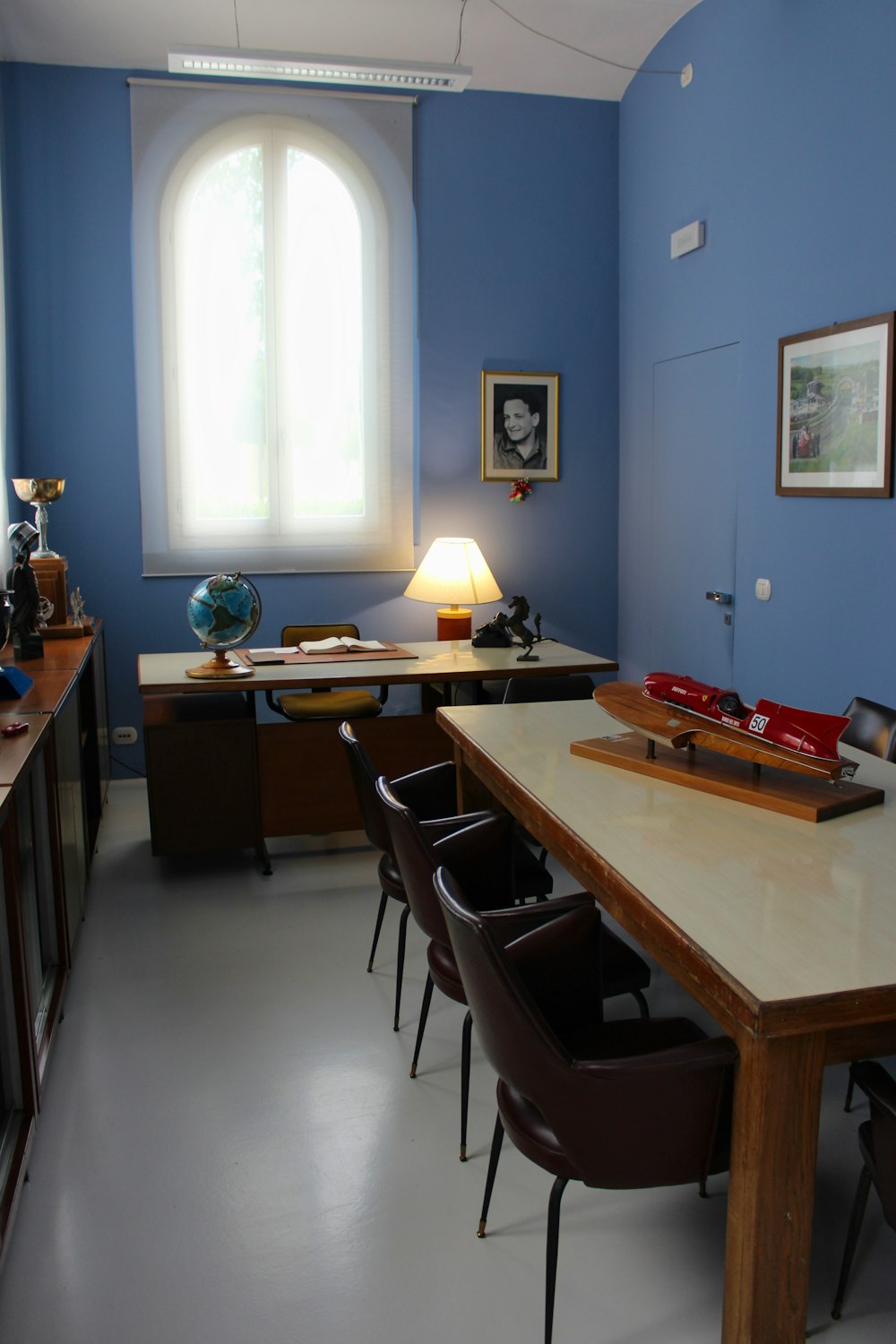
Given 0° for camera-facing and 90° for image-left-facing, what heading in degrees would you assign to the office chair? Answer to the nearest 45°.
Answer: approximately 0°

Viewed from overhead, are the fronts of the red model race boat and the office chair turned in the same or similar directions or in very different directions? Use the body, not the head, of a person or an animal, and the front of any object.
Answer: very different directions

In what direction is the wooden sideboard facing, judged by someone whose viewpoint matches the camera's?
facing to the right of the viewer

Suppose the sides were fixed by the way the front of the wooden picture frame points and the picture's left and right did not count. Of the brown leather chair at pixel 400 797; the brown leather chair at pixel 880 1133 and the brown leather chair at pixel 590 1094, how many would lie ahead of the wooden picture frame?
3

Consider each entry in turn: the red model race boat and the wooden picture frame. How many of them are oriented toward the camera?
1

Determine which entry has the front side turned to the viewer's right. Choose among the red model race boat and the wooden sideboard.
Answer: the wooden sideboard

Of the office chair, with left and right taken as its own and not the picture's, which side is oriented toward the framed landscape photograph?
left

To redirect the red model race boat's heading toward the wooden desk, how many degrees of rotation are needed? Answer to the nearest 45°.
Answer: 0° — it already faces it

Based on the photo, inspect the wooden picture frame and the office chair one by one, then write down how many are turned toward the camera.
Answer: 2
